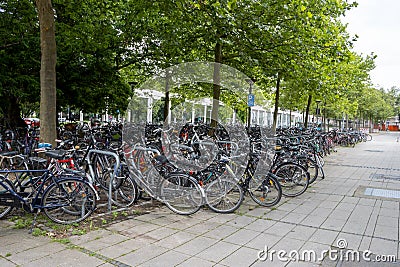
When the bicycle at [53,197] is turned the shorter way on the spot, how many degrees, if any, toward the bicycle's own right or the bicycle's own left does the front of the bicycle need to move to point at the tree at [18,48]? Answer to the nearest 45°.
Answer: approximately 90° to the bicycle's own right

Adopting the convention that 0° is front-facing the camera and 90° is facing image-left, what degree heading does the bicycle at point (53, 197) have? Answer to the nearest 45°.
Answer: approximately 90°

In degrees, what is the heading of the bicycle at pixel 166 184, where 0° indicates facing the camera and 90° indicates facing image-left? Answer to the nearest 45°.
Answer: approximately 135°

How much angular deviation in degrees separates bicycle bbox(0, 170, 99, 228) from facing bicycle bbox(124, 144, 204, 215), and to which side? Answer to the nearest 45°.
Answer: approximately 180°

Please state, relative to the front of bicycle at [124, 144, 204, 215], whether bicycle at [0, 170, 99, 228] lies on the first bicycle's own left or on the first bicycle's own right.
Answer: on the first bicycle's own left
